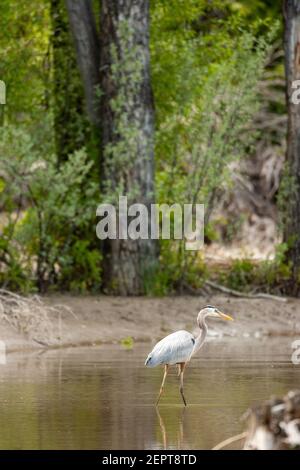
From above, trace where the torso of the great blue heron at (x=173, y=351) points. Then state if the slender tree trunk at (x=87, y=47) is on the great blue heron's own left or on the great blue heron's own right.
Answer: on the great blue heron's own left

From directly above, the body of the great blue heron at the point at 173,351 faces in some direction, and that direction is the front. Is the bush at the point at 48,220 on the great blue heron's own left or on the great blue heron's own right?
on the great blue heron's own left

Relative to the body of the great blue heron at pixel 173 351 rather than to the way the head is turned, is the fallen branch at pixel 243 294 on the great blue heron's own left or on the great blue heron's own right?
on the great blue heron's own left

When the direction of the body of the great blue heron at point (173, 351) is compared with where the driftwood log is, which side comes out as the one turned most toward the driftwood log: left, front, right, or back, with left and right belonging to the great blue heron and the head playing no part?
right

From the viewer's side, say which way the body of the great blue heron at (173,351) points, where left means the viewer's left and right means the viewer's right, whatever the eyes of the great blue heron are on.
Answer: facing to the right of the viewer

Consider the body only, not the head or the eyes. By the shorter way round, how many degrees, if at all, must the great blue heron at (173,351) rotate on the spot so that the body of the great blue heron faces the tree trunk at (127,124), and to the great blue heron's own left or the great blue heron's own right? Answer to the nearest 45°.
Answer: approximately 90° to the great blue heron's own left

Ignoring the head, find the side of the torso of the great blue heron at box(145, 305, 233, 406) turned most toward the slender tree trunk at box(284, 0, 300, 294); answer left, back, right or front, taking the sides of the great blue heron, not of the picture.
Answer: left
